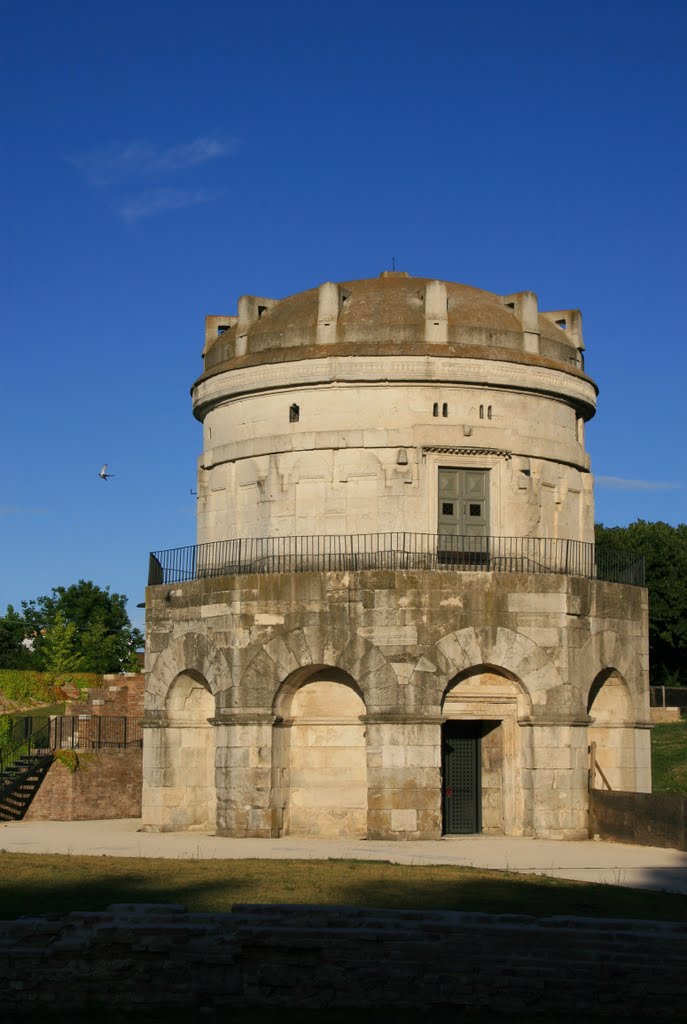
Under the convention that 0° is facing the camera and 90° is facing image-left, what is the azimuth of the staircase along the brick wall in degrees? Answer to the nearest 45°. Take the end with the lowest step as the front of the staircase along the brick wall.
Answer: approximately 45°

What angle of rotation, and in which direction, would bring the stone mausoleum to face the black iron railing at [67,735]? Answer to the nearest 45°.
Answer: approximately 135° to its right

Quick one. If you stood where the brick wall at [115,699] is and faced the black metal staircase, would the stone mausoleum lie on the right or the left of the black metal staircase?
left

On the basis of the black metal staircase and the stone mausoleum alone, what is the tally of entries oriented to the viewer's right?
0

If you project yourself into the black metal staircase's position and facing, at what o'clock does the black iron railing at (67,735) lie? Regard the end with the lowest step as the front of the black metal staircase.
The black iron railing is roughly at 5 o'clock from the black metal staircase.

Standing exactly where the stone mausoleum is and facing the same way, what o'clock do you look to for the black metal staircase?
The black metal staircase is roughly at 4 o'clock from the stone mausoleum.

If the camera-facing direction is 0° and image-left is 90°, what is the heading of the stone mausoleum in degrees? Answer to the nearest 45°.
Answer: approximately 0°
